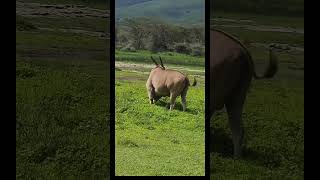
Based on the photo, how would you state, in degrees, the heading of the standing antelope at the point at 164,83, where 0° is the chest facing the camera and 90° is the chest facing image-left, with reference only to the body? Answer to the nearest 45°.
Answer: approximately 135°
